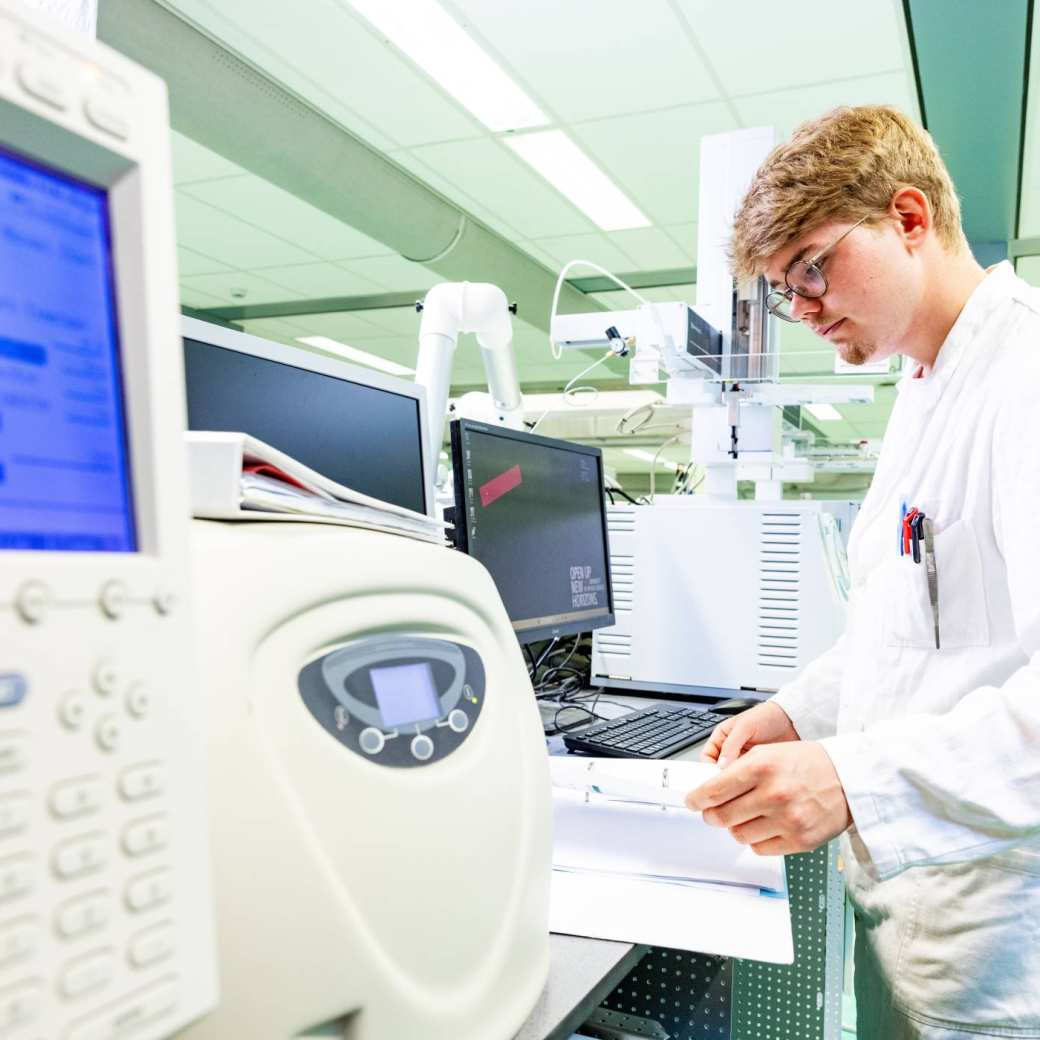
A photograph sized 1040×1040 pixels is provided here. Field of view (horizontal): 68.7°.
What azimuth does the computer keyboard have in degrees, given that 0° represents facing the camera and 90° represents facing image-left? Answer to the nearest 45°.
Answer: approximately 315°

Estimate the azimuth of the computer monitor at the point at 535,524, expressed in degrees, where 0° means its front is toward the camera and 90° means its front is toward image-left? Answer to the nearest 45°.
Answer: approximately 315°

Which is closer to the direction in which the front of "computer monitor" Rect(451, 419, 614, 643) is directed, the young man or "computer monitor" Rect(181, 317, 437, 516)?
the young man

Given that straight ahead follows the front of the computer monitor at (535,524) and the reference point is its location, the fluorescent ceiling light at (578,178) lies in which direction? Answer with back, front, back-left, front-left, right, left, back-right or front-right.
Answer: back-left
